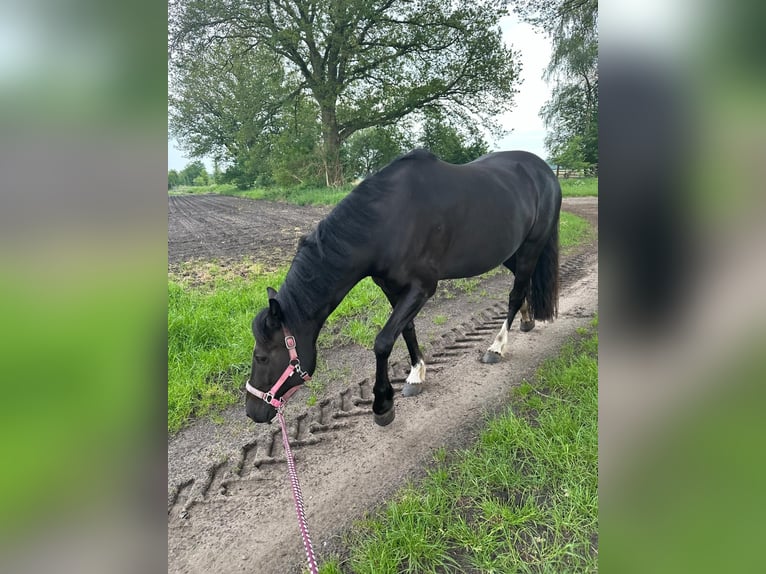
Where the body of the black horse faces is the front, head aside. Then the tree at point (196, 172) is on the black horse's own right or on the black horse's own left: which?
on the black horse's own right

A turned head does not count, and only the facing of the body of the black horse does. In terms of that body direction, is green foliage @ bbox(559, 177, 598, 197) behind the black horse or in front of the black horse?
behind

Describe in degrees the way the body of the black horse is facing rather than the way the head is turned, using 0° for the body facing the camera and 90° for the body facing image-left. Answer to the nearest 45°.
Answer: approximately 45°

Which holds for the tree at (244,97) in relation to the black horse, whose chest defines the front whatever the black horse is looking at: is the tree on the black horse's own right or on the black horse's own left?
on the black horse's own right

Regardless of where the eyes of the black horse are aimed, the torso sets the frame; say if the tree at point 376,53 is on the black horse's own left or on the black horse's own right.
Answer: on the black horse's own right
